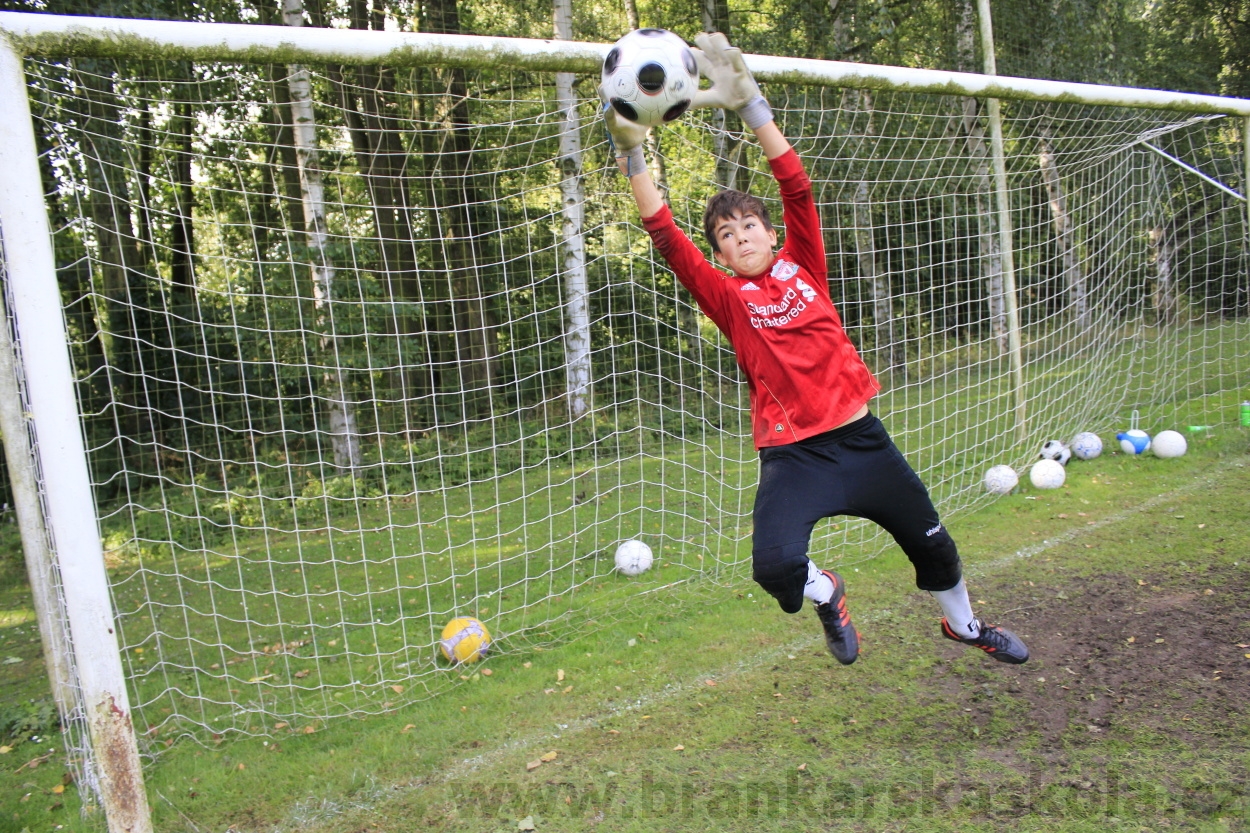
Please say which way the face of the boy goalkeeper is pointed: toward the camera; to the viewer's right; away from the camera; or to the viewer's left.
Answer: toward the camera

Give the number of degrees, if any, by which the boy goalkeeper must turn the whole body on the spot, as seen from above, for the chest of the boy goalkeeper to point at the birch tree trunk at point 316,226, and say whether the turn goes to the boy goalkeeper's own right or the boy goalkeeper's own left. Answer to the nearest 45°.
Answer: approximately 135° to the boy goalkeeper's own right

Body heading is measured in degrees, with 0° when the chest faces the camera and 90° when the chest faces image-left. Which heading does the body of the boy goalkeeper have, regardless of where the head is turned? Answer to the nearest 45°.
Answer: approximately 0°

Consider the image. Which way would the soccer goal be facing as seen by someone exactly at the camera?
facing the viewer and to the right of the viewer

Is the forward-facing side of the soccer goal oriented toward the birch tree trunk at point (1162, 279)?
no
